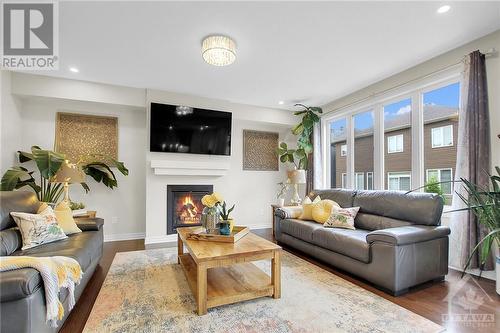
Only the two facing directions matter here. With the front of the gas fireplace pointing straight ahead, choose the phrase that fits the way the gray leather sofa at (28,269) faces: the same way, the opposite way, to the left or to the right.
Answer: to the left

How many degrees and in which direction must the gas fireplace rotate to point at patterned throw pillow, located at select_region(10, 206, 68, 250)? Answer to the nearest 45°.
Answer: approximately 45° to its right

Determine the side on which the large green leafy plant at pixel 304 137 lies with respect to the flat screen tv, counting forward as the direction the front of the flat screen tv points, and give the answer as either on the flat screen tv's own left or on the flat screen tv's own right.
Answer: on the flat screen tv's own left

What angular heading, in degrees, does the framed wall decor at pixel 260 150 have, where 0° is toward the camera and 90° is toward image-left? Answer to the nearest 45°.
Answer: approximately 315°

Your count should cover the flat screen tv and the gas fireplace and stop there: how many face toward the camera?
2

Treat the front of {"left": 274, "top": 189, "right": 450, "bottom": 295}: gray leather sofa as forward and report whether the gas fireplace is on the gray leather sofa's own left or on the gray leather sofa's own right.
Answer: on the gray leather sofa's own right

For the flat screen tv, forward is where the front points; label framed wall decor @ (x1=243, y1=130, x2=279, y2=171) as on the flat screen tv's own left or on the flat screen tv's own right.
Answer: on the flat screen tv's own left

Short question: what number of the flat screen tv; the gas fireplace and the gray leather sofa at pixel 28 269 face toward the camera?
2

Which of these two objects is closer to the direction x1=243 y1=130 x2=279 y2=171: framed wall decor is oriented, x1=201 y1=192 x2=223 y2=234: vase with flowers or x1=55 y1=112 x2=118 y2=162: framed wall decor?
the vase with flowers

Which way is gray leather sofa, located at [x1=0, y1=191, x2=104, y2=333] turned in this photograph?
to the viewer's right

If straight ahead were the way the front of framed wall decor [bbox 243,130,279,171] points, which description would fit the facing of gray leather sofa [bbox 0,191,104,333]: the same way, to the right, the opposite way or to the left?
to the left
